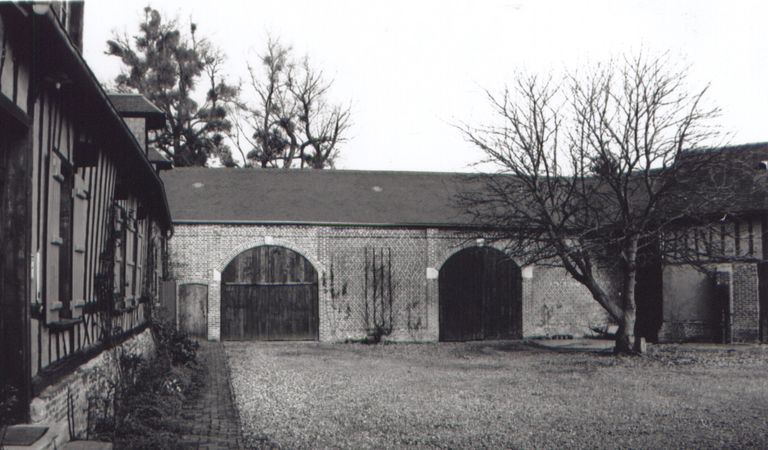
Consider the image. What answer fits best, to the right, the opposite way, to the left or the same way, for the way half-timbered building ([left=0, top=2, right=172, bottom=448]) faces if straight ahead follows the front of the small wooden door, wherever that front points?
to the left

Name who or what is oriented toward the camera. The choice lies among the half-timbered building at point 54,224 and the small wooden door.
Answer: the small wooden door

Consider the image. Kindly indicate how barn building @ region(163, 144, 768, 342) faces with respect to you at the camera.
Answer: facing the viewer

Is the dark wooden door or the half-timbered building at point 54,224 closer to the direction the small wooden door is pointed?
the half-timbered building

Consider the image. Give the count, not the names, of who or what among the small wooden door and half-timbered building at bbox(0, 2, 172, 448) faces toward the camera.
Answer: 1

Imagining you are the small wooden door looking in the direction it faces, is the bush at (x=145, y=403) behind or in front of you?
in front

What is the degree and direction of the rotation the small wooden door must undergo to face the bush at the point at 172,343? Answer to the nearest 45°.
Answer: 0° — it already faces it

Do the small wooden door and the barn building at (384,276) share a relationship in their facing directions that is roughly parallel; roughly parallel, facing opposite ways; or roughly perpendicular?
roughly parallel

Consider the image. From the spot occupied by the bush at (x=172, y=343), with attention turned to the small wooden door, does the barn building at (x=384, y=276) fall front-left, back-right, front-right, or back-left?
front-right

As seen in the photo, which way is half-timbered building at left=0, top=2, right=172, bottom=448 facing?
to the viewer's right

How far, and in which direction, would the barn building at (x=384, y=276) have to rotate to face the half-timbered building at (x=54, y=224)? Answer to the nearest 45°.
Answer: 0° — it already faces it

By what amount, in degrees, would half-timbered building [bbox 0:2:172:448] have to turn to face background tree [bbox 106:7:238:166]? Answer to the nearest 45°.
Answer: approximately 90° to its left

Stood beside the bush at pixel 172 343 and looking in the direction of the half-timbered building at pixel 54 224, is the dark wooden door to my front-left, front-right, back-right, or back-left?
back-left
